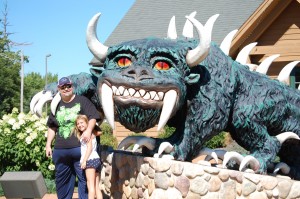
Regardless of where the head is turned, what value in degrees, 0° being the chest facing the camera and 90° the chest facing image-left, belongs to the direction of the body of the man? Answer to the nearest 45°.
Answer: approximately 0°

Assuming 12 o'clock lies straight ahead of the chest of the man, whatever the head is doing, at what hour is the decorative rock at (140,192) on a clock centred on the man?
The decorative rock is roughly at 9 o'clock from the man.

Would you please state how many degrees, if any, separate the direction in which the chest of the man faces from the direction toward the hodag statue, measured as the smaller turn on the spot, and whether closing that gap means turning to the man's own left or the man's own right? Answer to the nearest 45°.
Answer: approximately 90° to the man's own left

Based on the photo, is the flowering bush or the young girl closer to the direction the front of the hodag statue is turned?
the young girl

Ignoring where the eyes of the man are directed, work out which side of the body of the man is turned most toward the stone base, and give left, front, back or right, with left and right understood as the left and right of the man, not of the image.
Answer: left

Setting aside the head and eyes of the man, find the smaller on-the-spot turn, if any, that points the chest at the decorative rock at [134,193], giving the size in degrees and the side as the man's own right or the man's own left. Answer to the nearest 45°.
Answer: approximately 90° to the man's own left

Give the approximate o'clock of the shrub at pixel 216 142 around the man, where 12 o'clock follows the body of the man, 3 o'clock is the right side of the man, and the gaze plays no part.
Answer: The shrub is roughly at 7 o'clock from the man.
